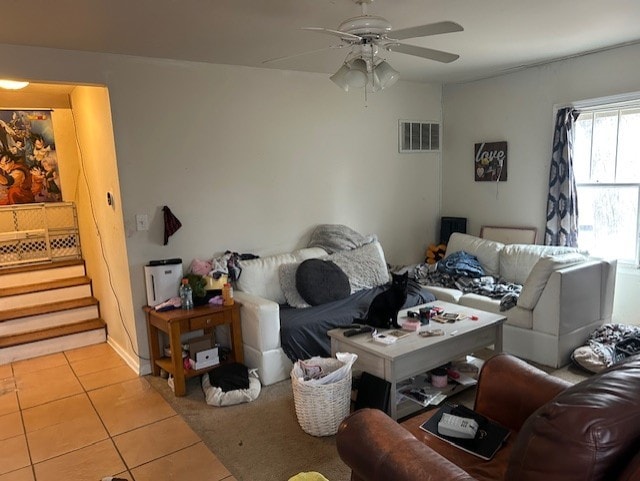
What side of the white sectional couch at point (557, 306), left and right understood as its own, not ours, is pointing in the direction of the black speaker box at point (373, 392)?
front

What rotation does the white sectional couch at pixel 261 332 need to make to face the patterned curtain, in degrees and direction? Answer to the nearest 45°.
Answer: approximately 45° to its left

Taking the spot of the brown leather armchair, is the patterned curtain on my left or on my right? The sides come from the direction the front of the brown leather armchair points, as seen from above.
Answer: on my right

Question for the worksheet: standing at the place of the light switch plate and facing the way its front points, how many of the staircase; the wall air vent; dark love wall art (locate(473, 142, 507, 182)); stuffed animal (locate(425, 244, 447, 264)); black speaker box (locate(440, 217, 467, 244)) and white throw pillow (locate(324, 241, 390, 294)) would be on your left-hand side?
5

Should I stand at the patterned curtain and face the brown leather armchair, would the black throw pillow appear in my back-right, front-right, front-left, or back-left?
front-right

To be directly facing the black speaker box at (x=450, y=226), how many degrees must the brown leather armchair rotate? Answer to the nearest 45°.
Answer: approximately 45° to its right

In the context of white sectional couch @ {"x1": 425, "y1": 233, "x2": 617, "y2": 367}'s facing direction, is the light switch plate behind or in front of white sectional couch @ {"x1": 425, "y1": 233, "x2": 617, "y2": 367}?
in front

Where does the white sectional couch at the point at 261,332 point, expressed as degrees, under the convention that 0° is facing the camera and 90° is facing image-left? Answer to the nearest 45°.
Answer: approximately 315°

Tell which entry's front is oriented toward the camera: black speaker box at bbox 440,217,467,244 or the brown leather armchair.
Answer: the black speaker box

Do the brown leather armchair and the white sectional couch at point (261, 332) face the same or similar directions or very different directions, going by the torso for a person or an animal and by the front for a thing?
very different directions

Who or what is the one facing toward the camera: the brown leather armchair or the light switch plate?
the light switch plate

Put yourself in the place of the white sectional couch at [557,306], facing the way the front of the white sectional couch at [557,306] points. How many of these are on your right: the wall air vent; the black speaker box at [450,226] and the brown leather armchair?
2

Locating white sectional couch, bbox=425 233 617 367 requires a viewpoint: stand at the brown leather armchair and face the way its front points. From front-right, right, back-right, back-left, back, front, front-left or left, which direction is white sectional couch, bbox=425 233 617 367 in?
front-right

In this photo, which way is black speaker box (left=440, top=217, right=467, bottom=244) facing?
toward the camera

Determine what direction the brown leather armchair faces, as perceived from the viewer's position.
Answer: facing away from the viewer and to the left of the viewer

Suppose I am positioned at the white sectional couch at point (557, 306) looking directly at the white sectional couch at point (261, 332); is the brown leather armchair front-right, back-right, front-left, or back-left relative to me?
front-left

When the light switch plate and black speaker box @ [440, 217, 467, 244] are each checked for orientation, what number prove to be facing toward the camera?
2
